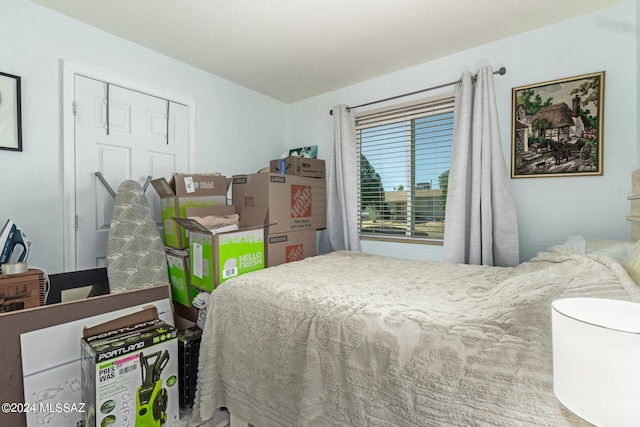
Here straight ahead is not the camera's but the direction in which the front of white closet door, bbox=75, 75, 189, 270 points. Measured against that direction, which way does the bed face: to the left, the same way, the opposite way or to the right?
the opposite way

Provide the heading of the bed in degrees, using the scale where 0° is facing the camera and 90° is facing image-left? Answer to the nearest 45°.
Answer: approximately 90°

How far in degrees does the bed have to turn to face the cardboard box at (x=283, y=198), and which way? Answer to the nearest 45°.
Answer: approximately 45° to its right

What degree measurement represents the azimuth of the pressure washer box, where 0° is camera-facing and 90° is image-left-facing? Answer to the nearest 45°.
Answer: approximately 315°

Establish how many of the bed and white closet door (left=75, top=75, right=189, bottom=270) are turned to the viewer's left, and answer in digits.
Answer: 1

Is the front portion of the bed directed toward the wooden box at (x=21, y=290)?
yes

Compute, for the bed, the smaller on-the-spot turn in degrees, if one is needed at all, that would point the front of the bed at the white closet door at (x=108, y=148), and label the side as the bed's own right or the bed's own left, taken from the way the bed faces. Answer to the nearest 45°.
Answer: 0° — it already faces it

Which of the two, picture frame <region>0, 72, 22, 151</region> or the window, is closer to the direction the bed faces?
the picture frame
